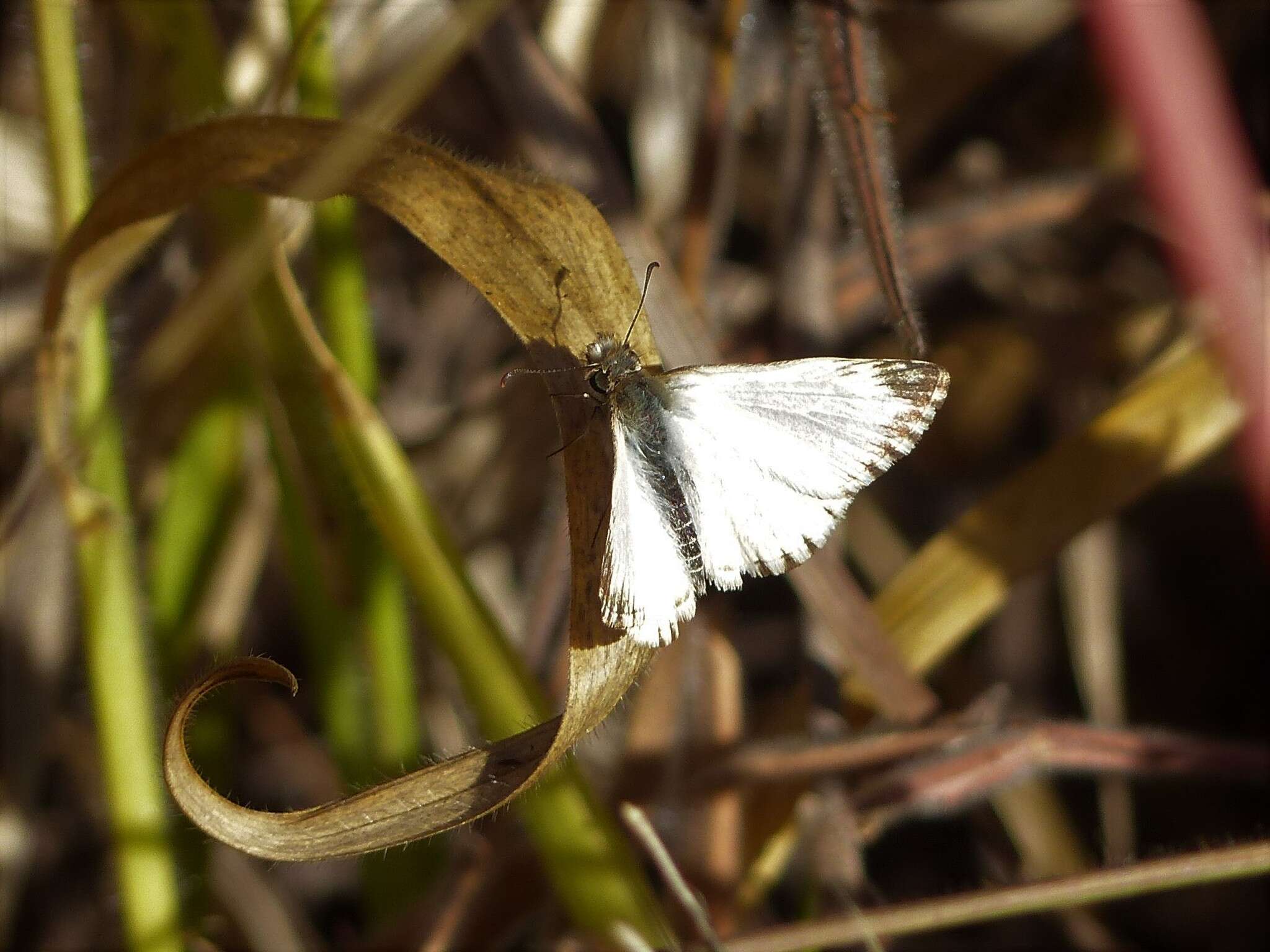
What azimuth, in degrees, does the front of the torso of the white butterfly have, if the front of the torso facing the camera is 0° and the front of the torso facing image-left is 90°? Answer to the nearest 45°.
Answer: approximately 135°
